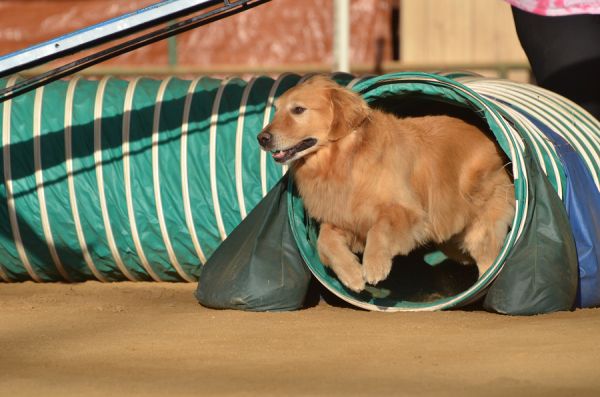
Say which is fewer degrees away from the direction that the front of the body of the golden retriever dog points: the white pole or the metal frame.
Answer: the metal frame

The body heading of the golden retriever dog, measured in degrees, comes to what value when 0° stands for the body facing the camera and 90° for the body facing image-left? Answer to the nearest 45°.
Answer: approximately 45°

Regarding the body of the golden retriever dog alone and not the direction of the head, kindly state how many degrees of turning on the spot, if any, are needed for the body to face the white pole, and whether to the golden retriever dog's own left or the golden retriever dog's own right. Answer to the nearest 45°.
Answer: approximately 135° to the golden retriever dog's own right

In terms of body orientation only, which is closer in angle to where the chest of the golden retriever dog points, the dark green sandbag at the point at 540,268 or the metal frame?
the metal frame
